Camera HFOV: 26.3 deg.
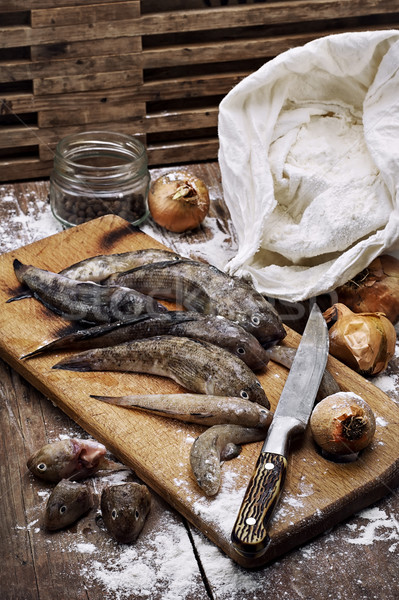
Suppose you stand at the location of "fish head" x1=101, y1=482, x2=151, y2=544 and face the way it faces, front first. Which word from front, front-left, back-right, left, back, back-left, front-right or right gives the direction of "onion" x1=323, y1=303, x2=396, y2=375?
back-left

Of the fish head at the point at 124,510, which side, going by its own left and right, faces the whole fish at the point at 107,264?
back

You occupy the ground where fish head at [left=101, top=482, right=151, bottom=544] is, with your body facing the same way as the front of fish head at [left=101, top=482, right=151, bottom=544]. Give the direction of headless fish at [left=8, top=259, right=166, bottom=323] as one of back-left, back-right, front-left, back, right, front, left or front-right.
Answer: back

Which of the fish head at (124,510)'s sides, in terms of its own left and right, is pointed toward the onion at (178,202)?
back

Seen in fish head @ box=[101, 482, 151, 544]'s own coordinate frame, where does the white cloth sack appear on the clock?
The white cloth sack is roughly at 7 o'clock from the fish head.

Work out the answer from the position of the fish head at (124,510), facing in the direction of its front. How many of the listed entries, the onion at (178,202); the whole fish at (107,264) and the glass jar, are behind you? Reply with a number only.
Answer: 3

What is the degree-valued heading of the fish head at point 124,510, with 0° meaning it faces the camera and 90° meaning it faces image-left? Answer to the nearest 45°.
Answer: approximately 0°
